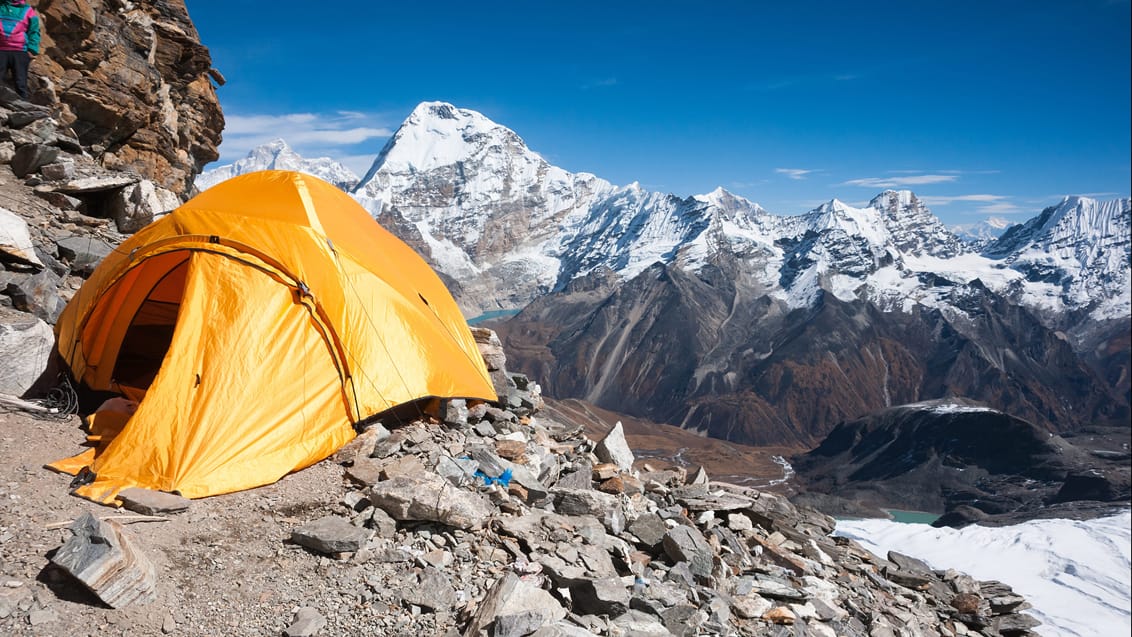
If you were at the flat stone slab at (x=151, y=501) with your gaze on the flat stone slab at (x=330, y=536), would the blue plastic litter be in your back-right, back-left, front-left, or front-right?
front-left

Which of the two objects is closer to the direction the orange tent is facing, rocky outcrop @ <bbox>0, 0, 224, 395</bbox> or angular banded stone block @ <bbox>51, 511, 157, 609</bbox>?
the angular banded stone block

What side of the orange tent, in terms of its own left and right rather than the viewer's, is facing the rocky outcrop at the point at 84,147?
right

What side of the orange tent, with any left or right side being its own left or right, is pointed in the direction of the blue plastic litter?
left

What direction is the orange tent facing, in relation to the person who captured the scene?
facing the viewer and to the left of the viewer

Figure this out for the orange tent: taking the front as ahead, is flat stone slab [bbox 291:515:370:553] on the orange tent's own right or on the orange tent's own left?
on the orange tent's own left

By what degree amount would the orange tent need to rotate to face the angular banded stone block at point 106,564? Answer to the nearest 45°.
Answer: approximately 45° to its left

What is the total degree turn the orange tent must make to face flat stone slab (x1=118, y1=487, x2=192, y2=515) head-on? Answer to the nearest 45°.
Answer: approximately 45° to its left
